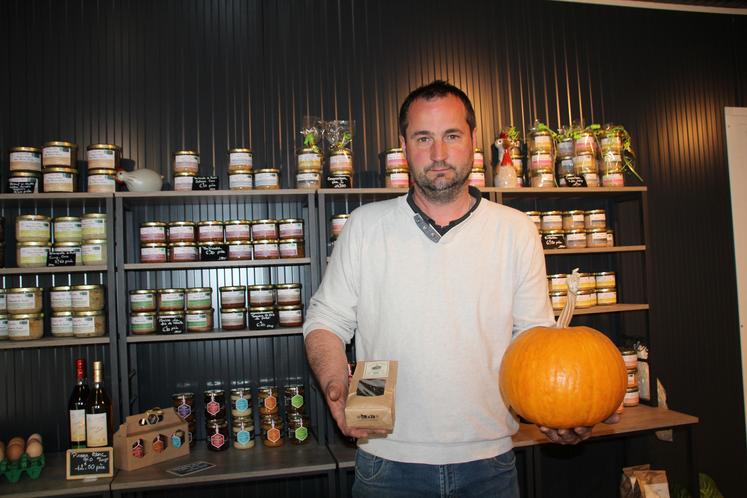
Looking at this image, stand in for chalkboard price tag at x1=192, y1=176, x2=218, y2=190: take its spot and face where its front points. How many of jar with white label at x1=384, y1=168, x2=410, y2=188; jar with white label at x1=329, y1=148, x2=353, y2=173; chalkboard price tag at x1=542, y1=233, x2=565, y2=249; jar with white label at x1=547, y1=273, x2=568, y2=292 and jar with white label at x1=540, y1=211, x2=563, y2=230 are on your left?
5

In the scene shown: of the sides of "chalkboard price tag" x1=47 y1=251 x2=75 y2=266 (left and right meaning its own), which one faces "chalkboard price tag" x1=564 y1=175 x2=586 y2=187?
left

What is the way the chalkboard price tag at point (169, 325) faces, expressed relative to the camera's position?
facing the viewer

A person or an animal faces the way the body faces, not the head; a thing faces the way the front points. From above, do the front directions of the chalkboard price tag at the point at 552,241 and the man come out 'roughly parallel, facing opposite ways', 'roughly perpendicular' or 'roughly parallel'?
roughly parallel

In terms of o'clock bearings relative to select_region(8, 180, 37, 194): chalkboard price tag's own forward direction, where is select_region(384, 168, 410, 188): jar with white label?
The jar with white label is roughly at 10 o'clock from the chalkboard price tag.

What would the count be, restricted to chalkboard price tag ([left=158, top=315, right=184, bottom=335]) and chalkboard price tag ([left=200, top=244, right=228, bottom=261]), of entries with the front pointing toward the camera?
2

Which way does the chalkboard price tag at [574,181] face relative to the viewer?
toward the camera

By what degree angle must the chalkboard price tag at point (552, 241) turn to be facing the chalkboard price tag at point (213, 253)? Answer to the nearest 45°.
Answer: approximately 45° to its right

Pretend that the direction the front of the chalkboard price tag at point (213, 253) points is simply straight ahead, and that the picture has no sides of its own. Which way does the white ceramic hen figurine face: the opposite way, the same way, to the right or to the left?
to the right

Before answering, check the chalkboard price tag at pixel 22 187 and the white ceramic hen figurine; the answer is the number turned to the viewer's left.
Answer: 1

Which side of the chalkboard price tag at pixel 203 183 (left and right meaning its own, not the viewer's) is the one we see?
front

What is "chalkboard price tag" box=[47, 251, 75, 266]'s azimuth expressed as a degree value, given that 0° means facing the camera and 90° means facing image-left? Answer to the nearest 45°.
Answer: approximately 0°

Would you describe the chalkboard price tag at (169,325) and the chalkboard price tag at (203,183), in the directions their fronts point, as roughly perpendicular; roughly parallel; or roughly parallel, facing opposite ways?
roughly parallel
